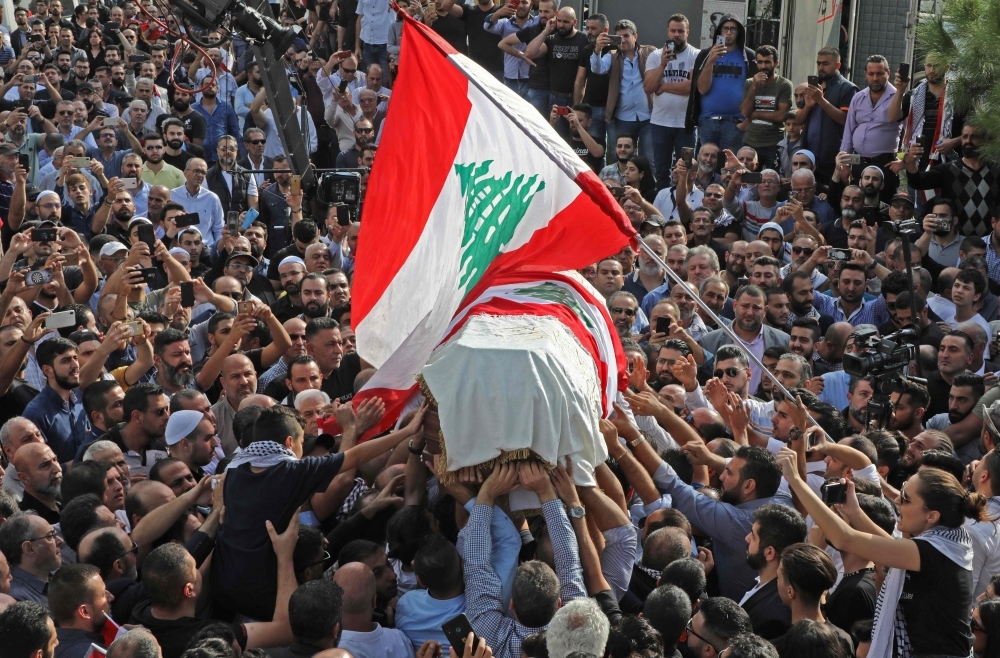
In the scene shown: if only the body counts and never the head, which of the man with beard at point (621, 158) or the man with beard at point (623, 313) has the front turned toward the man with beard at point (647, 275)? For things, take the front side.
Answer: the man with beard at point (621, 158)

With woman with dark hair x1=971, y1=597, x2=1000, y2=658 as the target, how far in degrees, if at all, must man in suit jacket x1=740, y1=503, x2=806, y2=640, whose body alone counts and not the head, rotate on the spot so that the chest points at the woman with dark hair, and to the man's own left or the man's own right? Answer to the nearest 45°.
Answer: approximately 180°

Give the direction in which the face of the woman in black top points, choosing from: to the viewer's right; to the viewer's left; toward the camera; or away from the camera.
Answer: to the viewer's left

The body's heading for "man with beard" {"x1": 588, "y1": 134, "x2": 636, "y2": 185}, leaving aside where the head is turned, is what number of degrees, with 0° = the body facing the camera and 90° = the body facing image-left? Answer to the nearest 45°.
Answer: approximately 0°

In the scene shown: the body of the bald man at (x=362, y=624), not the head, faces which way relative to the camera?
away from the camera

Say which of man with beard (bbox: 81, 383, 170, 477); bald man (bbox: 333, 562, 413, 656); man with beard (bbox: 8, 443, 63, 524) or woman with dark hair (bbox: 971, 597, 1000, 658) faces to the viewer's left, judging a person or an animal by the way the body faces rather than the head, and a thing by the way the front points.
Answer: the woman with dark hair

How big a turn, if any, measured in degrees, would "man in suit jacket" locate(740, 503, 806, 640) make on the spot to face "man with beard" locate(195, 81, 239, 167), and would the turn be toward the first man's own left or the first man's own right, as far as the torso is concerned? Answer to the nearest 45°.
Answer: approximately 45° to the first man's own right

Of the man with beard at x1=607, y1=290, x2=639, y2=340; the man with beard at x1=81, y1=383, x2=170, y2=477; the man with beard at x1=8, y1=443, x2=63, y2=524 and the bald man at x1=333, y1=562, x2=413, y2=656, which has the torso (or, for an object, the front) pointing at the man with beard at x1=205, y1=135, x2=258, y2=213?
the bald man

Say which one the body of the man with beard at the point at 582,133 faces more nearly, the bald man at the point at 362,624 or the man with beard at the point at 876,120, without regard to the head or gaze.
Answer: the bald man

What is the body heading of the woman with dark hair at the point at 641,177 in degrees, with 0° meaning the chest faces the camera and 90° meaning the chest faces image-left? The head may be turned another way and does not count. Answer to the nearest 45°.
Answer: approximately 45°

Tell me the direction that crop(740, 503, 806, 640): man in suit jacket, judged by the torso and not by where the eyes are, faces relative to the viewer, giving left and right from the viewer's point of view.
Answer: facing to the left of the viewer
